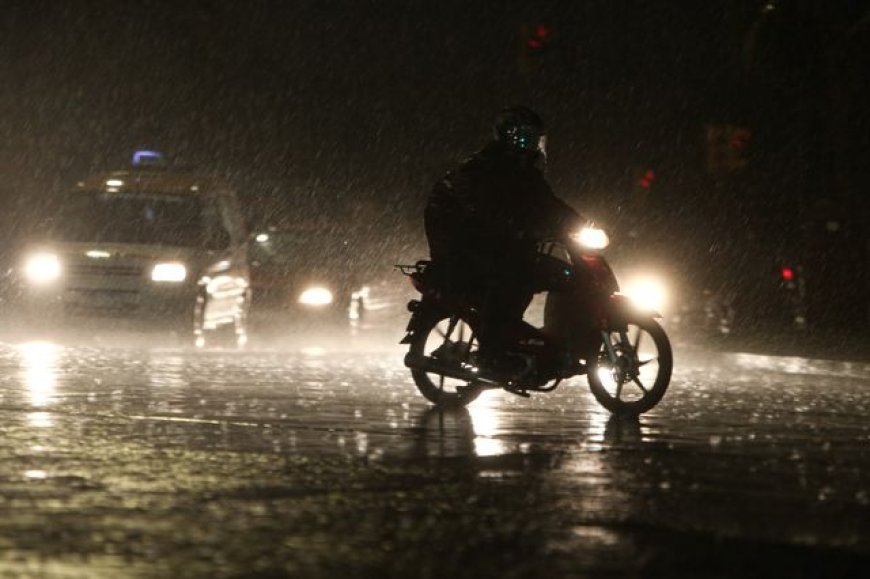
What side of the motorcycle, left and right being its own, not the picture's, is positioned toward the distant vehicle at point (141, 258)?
back

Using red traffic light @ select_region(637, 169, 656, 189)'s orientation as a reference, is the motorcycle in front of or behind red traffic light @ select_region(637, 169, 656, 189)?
in front

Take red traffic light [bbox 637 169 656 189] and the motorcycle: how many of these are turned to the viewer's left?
0

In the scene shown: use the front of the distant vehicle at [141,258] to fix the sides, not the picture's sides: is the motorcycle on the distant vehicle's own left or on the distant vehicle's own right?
on the distant vehicle's own left

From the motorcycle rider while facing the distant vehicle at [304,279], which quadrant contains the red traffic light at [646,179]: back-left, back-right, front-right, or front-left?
front-right

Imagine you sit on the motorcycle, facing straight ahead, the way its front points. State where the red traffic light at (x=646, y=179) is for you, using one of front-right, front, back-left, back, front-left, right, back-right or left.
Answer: back-left

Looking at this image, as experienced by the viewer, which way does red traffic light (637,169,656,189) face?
facing the viewer

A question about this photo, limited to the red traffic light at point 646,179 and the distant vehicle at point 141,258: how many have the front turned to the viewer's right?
0

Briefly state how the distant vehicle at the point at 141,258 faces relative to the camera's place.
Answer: facing the viewer and to the left of the viewer

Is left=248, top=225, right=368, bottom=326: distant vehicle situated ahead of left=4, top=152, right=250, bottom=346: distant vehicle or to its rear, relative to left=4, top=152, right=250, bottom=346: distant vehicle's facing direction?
to the rear

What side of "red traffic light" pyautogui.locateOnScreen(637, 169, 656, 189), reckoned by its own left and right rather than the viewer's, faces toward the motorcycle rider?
front

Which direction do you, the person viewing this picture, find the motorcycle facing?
facing the viewer and to the right of the viewer

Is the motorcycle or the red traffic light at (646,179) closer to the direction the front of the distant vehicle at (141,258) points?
the motorcycle

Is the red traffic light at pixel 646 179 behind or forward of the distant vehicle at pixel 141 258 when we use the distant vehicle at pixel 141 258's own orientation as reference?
behind
